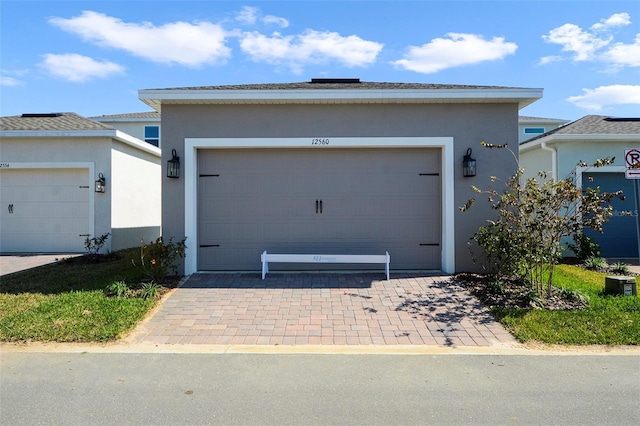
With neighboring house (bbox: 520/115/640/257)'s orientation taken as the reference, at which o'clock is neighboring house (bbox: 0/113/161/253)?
neighboring house (bbox: 0/113/161/253) is roughly at 2 o'clock from neighboring house (bbox: 520/115/640/257).

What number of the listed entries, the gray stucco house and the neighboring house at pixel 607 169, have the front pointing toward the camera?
2

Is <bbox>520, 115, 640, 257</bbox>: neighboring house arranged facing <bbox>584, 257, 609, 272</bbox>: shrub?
yes

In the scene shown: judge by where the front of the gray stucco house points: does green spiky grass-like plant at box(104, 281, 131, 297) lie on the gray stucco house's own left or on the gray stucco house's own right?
on the gray stucco house's own right

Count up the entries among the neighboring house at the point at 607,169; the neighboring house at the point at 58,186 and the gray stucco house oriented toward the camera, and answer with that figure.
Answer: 3

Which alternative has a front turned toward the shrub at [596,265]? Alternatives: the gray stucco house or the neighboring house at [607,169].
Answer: the neighboring house

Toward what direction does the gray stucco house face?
toward the camera

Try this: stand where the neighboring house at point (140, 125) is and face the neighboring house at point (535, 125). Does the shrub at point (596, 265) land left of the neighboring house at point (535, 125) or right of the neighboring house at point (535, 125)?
right

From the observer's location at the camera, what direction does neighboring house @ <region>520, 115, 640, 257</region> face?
facing the viewer

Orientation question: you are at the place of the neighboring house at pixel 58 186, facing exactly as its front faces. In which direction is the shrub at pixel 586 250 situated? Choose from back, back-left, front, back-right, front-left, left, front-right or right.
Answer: front-left

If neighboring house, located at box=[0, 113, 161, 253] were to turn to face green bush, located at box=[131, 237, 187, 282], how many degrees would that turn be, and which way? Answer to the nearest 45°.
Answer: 0° — it already faces it

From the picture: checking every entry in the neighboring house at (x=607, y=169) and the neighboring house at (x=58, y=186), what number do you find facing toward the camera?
2

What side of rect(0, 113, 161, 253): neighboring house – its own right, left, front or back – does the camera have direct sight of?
front

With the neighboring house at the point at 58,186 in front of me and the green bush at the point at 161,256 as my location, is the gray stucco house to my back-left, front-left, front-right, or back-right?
back-right

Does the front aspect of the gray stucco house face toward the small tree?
no

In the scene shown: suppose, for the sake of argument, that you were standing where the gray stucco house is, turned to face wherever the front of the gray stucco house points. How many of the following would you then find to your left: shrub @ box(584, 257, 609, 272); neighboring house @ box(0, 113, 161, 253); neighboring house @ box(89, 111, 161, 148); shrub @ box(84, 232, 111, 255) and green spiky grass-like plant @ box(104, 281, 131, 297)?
1
